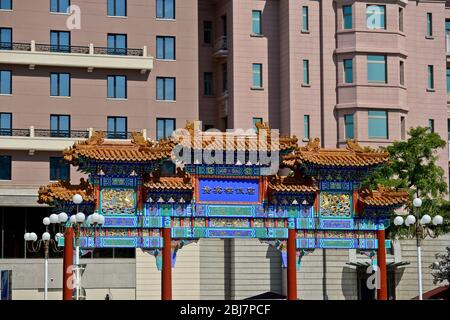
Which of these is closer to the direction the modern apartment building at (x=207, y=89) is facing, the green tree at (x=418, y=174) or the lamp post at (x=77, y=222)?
the lamp post

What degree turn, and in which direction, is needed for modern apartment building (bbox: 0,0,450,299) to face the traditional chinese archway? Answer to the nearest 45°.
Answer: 0° — it already faces it

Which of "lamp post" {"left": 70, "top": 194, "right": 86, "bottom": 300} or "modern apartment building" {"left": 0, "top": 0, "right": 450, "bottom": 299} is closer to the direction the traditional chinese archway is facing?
the lamp post

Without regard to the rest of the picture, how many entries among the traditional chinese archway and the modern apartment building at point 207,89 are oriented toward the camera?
2

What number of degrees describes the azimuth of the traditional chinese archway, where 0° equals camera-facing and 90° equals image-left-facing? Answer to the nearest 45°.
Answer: approximately 0°

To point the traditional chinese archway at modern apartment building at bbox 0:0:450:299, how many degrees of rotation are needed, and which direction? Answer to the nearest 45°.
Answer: approximately 180°

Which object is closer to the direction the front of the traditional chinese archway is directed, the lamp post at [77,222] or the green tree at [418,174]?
the lamp post

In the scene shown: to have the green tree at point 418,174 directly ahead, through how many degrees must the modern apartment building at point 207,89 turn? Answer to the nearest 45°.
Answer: approximately 45° to its left

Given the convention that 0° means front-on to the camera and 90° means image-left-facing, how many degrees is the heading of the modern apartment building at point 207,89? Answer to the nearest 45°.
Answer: approximately 0°
